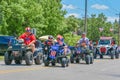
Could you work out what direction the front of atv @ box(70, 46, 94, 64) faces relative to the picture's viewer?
facing the viewer and to the left of the viewer

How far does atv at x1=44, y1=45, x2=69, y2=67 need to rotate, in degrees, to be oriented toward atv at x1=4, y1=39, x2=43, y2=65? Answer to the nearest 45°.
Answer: approximately 45° to its right

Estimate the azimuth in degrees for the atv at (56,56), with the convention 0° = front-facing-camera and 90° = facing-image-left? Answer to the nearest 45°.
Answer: approximately 45°

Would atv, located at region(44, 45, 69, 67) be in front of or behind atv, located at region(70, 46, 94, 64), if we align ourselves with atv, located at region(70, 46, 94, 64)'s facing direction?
in front

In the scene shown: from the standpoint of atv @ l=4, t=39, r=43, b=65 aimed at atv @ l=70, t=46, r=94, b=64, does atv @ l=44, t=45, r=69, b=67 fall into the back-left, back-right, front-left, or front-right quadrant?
front-right

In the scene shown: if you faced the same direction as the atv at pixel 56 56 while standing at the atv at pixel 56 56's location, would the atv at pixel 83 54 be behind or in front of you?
behind

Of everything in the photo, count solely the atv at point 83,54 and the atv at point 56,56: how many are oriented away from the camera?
0

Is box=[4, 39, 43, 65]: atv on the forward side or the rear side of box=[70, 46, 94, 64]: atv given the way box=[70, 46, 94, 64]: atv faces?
on the forward side
